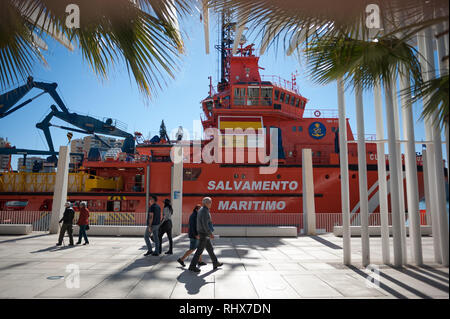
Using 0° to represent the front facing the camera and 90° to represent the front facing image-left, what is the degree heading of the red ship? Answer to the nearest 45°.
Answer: approximately 270°

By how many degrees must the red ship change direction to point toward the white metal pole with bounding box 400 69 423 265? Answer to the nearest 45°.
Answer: approximately 90° to its right

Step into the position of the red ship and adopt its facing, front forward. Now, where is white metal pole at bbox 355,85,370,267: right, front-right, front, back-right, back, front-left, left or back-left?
right

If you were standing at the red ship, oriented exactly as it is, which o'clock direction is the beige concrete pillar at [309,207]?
The beige concrete pillar is roughly at 2 o'clock from the red ship.

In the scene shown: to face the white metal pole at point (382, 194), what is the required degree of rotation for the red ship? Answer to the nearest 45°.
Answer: approximately 90° to its right
